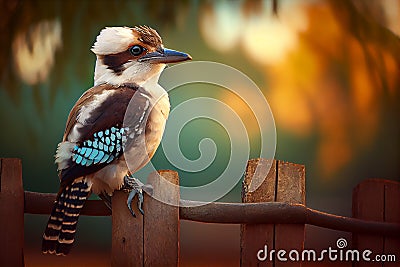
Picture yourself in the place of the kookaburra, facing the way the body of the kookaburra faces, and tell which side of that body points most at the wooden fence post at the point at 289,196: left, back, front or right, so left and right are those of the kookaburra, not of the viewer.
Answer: front

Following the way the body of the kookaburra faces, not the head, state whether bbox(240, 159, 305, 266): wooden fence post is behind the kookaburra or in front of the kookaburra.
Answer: in front

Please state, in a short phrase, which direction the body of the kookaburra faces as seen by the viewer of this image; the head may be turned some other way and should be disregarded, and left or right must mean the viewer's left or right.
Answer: facing to the right of the viewer

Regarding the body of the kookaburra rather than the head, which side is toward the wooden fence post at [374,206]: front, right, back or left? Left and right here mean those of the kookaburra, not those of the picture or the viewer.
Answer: front
